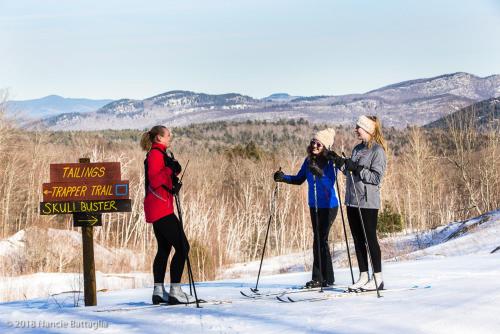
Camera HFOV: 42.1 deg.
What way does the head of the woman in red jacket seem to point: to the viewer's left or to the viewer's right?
to the viewer's right

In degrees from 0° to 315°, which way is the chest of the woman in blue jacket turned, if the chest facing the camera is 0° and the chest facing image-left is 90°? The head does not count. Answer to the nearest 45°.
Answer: approximately 45°

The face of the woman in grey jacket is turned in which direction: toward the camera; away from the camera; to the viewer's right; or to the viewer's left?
to the viewer's left

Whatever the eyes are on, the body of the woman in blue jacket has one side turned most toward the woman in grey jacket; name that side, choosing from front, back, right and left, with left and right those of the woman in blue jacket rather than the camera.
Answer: left

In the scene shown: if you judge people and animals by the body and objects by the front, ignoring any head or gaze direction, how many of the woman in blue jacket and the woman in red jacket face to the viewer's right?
1

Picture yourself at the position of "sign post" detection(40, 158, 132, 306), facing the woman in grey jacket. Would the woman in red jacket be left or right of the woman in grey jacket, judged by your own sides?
right

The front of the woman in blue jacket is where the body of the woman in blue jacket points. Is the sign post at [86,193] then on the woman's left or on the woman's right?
on the woman's right

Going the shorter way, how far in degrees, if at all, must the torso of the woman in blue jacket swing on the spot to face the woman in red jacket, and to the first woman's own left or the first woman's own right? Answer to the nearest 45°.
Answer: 0° — they already face them

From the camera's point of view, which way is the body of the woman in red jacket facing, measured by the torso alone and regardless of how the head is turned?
to the viewer's right

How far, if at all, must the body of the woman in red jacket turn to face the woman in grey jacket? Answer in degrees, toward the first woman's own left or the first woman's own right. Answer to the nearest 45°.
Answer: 0° — they already face them

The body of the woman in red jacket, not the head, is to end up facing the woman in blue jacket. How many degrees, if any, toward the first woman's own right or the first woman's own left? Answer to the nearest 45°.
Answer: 0° — they already face them
